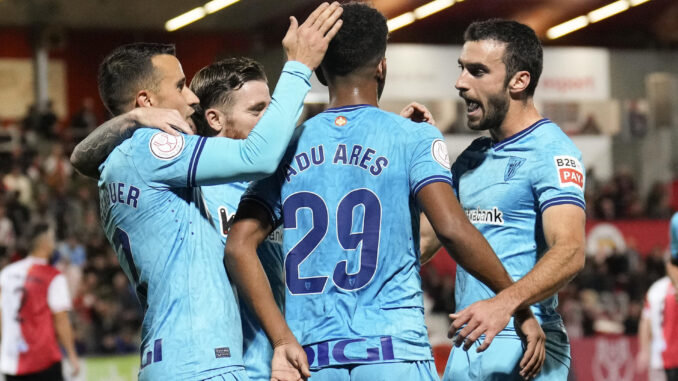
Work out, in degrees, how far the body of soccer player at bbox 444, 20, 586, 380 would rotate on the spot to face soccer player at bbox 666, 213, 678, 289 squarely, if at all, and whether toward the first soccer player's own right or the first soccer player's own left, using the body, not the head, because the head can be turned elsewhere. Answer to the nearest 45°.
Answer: approximately 135° to the first soccer player's own right

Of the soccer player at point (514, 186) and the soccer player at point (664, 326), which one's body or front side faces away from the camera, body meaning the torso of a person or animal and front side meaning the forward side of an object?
the soccer player at point (664, 326)

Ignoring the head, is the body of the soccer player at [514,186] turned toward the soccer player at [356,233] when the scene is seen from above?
yes

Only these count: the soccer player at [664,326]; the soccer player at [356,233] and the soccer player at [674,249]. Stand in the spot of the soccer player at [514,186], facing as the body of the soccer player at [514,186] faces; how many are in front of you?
1

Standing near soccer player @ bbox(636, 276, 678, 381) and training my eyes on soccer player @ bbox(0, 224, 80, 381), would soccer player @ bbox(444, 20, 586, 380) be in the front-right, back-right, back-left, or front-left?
front-left

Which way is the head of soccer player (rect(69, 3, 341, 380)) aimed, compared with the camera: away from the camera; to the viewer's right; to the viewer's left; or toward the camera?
to the viewer's right

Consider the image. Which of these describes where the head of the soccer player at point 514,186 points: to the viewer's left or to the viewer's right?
to the viewer's left

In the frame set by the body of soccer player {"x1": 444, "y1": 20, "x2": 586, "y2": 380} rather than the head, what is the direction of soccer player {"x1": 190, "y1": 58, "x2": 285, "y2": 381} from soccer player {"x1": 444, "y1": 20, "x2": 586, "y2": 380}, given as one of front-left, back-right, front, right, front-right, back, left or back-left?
front-right

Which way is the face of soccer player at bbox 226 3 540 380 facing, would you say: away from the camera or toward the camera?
away from the camera

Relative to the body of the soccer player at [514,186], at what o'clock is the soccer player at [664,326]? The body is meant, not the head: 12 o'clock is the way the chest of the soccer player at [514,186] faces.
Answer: the soccer player at [664,326] is roughly at 5 o'clock from the soccer player at [514,186].

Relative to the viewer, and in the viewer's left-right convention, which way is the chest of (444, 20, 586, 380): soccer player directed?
facing the viewer and to the left of the viewer

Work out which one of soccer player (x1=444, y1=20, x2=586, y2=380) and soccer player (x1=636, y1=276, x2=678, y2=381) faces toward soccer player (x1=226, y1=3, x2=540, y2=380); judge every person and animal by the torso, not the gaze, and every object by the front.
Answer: soccer player (x1=444, y1=20, x2=586, y2=380)
